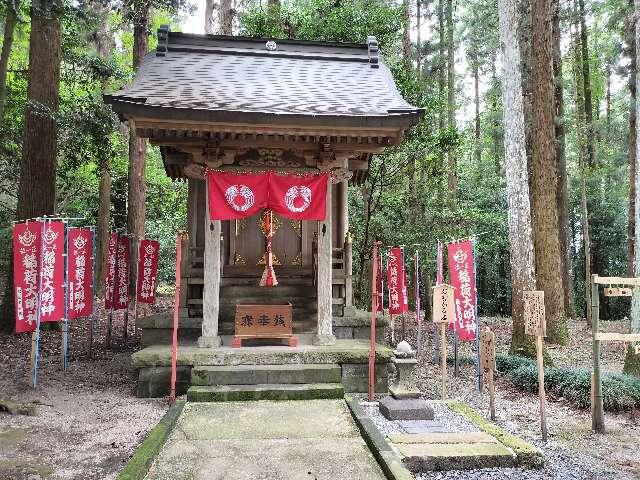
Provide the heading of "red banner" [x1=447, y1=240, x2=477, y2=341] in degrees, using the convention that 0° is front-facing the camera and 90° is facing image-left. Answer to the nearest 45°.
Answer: approximately 0°

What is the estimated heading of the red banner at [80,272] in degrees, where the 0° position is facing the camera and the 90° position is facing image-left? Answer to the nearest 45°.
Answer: approximately 0°

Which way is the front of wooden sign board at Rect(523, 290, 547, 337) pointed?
toward the camera

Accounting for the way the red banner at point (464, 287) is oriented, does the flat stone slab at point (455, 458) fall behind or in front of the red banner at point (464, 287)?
in front

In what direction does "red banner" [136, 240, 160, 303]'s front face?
toward the camera

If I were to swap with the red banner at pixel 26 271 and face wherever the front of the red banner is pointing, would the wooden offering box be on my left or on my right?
on my left

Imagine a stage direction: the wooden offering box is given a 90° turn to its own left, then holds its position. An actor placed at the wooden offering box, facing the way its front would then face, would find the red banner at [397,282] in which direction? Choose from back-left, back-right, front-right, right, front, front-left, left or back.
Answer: front-left

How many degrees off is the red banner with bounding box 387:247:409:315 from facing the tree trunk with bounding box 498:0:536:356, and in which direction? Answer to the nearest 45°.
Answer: approximately 45° to its left

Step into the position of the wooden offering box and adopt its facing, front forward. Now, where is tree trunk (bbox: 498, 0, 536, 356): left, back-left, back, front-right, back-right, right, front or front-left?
left

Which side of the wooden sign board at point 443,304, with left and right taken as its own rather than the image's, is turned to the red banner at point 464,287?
back
